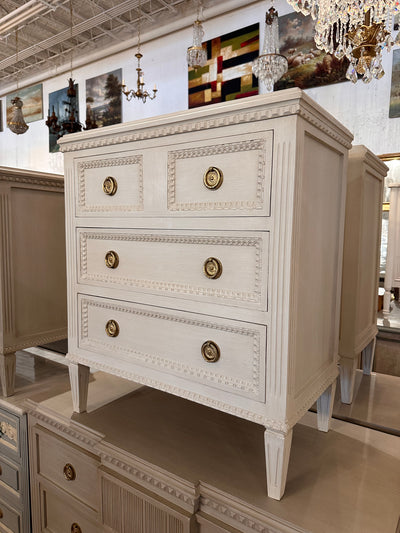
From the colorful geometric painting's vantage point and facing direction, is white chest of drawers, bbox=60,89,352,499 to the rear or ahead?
ahead

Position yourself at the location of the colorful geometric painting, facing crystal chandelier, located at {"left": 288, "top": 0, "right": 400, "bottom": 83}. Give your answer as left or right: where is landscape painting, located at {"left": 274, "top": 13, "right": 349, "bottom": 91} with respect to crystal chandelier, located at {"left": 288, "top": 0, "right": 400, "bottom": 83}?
left

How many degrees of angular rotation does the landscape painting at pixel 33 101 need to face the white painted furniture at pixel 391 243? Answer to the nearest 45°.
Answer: approximately 45° to its left

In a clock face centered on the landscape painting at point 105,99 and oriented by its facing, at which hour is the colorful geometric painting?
The colorful geometric painting is roughly at 9 o'clock from the landscape painting.

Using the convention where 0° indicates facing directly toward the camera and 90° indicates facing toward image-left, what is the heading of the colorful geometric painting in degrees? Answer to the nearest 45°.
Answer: approximately 45°

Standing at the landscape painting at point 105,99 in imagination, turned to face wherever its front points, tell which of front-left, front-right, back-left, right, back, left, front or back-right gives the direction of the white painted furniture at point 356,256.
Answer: front-left

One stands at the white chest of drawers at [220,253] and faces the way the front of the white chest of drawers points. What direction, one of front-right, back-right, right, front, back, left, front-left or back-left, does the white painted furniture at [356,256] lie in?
back

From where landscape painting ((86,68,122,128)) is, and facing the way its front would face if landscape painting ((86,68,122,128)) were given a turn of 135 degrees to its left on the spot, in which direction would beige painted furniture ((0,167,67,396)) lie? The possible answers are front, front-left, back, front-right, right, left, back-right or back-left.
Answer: right

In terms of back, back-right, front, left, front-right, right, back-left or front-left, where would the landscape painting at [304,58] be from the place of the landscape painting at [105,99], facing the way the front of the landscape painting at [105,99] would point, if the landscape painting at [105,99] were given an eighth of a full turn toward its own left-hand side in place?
front-left

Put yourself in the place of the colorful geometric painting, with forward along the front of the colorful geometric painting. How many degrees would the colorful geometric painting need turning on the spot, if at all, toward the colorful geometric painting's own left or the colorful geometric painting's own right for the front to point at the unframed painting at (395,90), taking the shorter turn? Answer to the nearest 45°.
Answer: approximately 90° to the colorful geometric painting's own left
